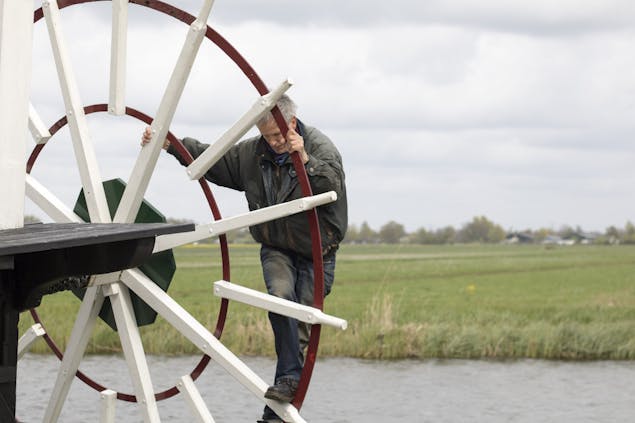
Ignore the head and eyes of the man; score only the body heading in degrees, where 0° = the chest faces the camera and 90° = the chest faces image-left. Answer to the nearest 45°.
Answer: approximately 45°
